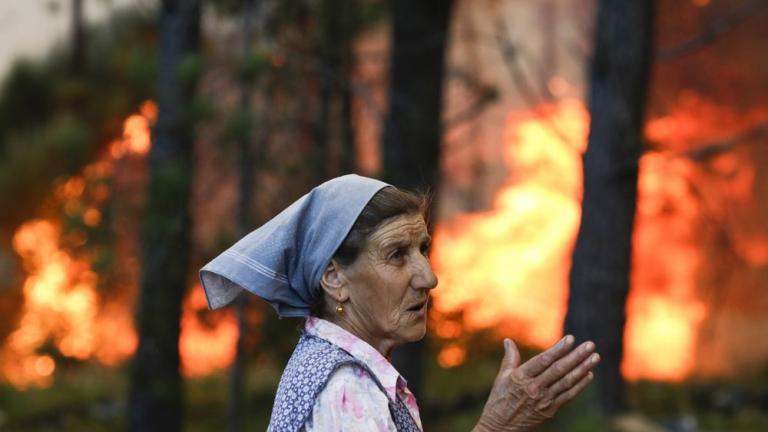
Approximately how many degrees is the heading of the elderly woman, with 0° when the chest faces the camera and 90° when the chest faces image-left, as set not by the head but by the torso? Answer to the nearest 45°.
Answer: approximately 270°

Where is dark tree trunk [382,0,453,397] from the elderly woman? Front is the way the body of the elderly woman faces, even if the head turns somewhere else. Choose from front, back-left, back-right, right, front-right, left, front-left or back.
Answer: left

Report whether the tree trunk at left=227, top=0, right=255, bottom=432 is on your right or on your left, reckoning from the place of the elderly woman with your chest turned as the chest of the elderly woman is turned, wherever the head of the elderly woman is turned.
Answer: on your left

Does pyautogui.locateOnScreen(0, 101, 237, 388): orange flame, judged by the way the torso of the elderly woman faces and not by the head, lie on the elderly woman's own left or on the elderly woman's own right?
on the elderly woman's own left

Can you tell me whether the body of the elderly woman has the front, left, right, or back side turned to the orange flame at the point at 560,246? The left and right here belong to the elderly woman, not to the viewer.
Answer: left

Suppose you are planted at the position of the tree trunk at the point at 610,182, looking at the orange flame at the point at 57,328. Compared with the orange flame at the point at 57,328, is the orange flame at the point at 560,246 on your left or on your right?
right
